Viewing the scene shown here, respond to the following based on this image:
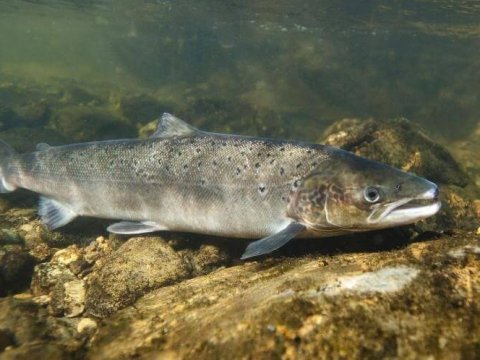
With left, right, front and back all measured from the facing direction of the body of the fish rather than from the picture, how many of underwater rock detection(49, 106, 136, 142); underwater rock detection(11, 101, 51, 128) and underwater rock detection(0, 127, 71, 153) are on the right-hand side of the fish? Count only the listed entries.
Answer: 0

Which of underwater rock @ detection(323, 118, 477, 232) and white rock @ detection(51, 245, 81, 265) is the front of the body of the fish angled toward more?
the underwater rock

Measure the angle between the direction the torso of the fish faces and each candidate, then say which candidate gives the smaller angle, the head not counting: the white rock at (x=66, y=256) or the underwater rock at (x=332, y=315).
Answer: the underwater rock

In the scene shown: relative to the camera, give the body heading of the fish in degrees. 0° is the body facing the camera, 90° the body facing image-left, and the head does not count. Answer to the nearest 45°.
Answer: approximately 270°

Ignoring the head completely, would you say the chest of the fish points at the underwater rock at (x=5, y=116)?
no

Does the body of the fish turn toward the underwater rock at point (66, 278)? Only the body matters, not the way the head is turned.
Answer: no

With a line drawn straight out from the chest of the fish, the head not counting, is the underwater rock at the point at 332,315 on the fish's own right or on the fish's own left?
on the fish's own right

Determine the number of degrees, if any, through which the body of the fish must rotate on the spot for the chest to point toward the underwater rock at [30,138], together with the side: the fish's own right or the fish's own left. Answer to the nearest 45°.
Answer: approximately 135° to the fish's own left

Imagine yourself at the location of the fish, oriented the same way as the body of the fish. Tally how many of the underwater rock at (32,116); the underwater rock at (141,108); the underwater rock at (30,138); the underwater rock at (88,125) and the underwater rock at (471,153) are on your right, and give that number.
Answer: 0

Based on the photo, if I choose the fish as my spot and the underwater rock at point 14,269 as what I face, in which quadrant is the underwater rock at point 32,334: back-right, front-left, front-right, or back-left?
front-left

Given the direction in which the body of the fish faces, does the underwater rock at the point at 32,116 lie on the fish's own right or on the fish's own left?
on the fish's own left

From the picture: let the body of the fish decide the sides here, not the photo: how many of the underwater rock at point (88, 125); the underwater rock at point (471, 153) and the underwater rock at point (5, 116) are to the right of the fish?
0
